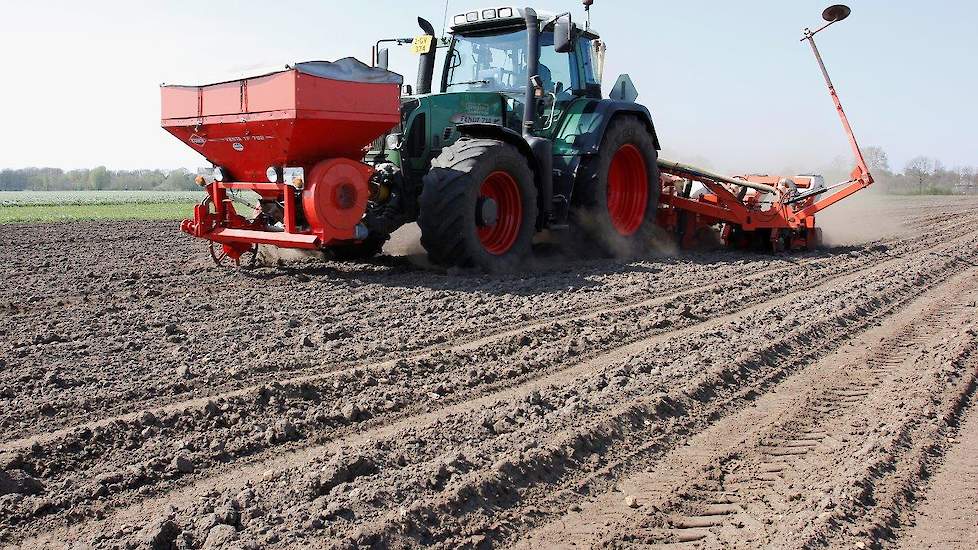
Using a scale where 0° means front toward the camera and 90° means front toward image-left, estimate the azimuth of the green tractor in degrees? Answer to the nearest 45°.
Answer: approximately 45°

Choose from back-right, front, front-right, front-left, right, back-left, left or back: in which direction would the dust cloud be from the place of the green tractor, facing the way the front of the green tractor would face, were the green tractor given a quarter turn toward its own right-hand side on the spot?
right
